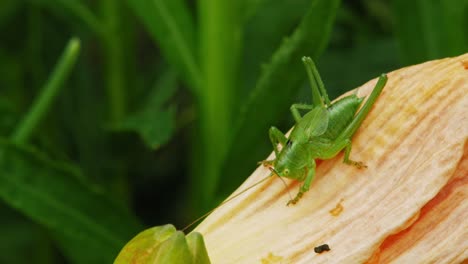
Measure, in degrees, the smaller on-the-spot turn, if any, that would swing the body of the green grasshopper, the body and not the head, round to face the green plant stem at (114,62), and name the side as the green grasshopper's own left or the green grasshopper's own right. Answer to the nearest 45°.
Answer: approximately 90° to the green grasshopper's own right

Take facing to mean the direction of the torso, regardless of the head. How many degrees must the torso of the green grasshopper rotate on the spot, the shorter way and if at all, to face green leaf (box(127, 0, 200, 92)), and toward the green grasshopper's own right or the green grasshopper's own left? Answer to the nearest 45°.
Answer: approximately 90° to the green grasshopper's own right

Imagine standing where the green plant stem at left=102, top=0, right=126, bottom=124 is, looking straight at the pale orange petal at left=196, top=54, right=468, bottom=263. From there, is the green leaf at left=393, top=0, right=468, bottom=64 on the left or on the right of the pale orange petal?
left

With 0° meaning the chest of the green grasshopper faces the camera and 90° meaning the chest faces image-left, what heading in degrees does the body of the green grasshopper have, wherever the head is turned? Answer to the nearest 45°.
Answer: approximately 45°

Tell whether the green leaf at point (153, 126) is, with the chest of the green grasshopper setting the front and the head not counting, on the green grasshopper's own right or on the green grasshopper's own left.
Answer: on the green grasshopper's own right
